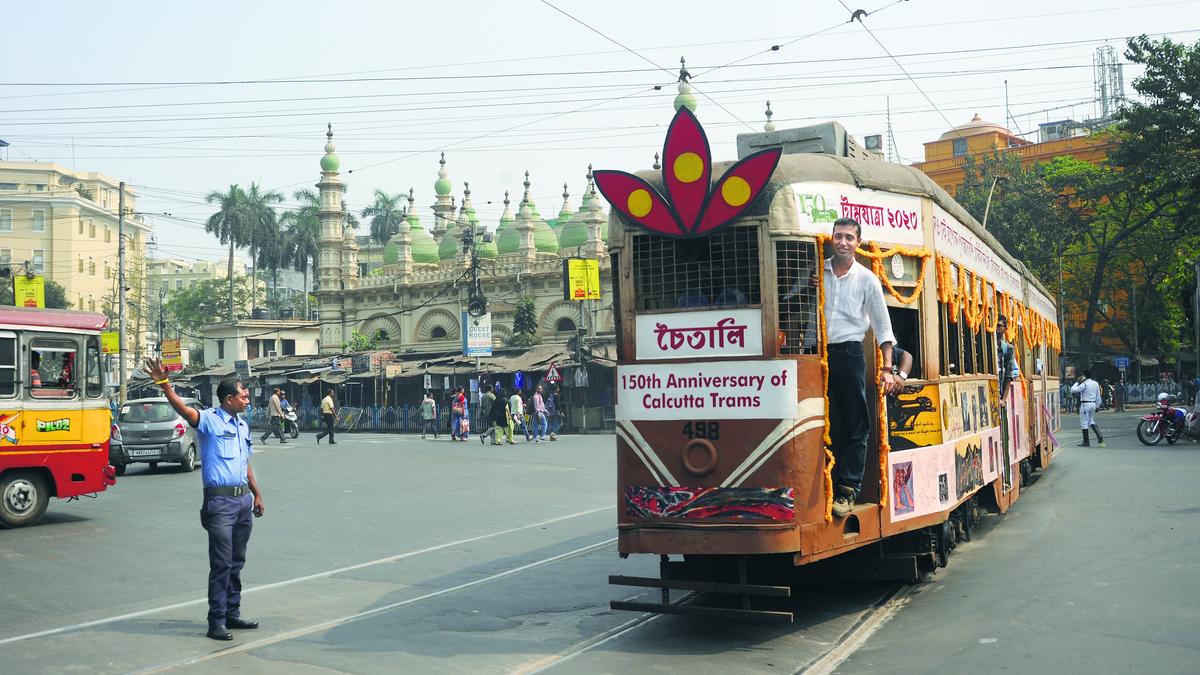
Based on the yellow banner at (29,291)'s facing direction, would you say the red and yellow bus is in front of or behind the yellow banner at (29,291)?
in front

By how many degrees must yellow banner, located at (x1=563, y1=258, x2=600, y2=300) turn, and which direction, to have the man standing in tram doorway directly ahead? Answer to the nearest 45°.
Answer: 0° — it already faces them

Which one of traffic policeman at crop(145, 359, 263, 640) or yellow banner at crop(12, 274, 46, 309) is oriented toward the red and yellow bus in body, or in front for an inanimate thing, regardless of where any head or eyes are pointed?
the yellow banner

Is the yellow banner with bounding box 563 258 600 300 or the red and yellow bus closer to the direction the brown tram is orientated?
the red and yellow bus

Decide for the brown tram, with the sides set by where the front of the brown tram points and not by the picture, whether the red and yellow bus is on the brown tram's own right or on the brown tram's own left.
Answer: on the brown tram's own right

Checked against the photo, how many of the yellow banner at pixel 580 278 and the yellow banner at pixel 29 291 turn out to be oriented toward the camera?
2

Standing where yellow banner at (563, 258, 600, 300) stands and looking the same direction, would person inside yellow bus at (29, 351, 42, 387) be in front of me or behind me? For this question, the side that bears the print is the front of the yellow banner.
in front

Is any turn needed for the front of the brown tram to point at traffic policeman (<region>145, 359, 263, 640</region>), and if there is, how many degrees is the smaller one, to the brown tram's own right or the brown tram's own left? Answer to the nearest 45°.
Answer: approximately 45° to the brown tram's own right

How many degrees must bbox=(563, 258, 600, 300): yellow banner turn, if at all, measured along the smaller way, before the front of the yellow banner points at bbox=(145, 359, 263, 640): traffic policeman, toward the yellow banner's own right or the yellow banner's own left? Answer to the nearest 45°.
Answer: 0° — it already faces them

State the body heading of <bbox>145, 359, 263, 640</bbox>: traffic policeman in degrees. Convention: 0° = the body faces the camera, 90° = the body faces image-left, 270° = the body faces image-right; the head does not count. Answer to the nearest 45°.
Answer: approximately 315°
